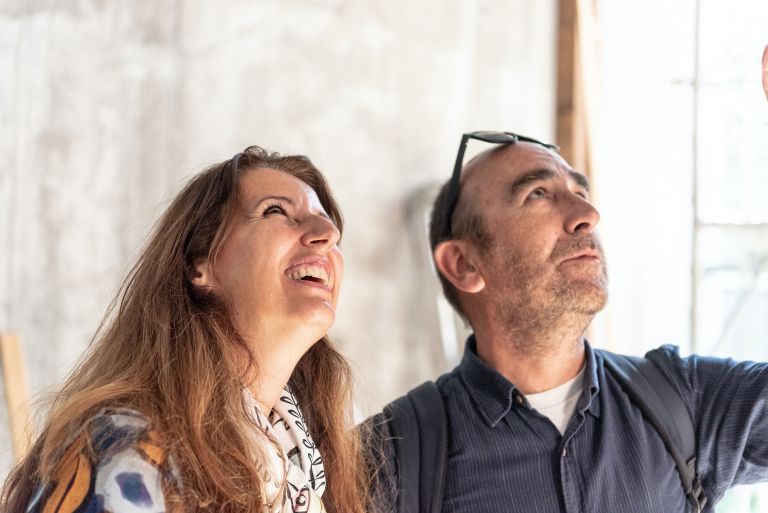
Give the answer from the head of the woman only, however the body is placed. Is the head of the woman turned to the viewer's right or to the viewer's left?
to the viewer's right

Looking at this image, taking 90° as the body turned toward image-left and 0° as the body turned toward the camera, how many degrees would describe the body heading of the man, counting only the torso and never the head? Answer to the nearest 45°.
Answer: approximately 315°

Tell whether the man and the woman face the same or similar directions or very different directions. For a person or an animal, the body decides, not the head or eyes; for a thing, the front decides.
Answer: same or similar directions

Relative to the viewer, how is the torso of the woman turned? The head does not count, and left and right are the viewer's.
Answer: facing the viewer and to the right of the viewer

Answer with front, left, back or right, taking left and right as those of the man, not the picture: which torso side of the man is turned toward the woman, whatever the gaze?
right

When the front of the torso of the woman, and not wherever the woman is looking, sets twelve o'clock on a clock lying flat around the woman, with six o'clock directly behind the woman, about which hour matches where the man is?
The man is roughly at 10 o'clock from the woman.

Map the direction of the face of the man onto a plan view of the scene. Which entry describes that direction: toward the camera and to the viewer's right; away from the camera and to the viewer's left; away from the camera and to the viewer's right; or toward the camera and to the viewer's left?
toward the camera and to the viewer's right

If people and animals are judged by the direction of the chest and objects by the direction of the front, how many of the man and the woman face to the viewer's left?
0
